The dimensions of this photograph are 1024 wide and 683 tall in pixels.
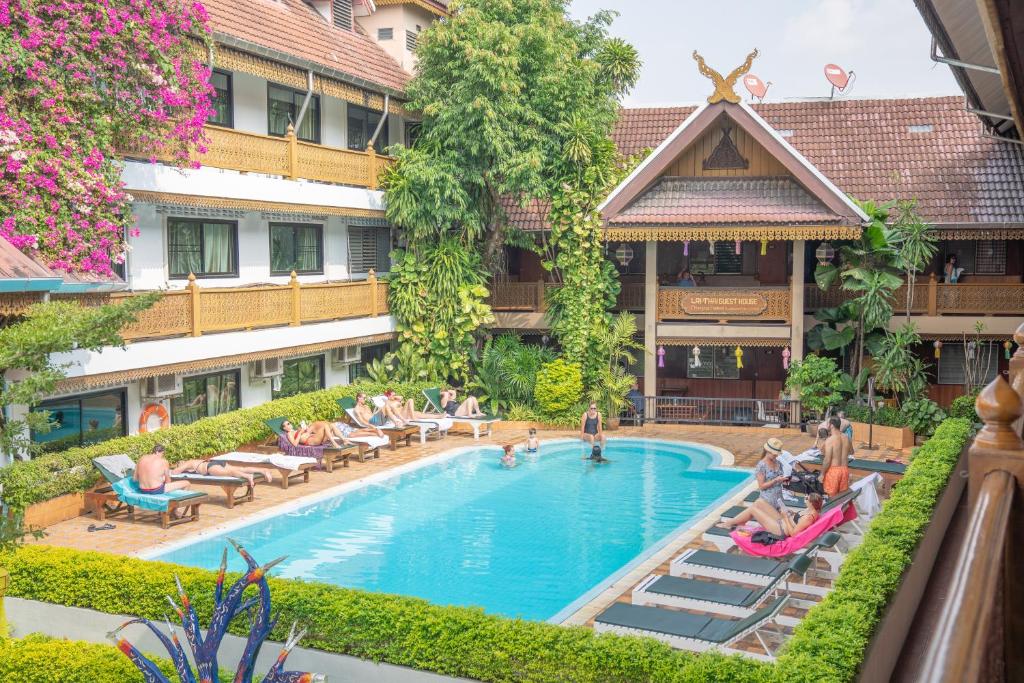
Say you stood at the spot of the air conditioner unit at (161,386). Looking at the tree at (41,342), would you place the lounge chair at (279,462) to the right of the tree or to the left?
left

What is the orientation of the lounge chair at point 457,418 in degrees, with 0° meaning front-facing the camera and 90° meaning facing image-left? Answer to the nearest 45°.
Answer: approximately 315°

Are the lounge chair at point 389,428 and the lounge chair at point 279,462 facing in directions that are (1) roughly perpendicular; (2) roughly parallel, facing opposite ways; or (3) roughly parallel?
roughly parallel

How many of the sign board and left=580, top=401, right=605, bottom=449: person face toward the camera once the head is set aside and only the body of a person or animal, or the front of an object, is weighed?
2

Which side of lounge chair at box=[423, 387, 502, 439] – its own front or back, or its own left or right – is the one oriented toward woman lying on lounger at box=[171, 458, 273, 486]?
right

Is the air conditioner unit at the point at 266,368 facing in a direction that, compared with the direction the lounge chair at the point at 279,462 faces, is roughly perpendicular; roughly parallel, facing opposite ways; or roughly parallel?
roughly parallel

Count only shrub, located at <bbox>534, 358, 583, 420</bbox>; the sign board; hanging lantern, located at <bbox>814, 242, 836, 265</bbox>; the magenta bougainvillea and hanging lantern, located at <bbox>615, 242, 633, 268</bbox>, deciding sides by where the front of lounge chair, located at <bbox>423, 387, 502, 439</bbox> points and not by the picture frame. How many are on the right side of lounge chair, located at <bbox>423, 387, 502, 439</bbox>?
1

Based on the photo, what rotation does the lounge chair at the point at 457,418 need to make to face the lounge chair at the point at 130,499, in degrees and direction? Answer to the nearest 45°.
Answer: approximately 90° to its right

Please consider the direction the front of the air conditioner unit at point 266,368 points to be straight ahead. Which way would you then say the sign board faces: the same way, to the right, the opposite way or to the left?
to the right

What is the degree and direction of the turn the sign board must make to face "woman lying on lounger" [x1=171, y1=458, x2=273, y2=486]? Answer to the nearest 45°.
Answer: approximately 45° to its right

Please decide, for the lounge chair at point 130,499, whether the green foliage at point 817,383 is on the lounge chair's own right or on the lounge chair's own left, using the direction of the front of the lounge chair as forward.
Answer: on the lounge chair's own left

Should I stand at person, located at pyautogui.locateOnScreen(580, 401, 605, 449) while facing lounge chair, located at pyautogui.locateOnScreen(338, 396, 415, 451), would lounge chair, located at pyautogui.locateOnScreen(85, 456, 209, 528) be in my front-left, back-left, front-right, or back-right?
front-left

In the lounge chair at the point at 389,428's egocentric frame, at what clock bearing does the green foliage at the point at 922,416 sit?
The green foliage is roughly at 11 o'clock from the lounge chair.

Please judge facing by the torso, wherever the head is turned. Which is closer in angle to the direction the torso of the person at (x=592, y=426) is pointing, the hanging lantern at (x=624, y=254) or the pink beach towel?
the pink beach towel

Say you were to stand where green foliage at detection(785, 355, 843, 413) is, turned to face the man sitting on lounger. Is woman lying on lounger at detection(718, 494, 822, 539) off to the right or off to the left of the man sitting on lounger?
left

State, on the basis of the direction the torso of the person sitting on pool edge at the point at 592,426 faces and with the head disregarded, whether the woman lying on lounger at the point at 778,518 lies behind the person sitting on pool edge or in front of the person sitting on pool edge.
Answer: in front

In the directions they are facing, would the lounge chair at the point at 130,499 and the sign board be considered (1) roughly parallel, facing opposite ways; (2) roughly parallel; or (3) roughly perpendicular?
roughly perpendicular

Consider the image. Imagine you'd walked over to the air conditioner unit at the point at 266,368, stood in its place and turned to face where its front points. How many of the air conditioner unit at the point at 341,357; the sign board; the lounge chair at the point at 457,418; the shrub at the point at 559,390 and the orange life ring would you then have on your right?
1

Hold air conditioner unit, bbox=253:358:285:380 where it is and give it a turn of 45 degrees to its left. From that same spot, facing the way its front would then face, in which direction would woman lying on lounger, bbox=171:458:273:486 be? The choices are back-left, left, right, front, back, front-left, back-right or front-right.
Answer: right

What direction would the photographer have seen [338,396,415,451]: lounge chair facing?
facing the viewer and to the right of the viewer
